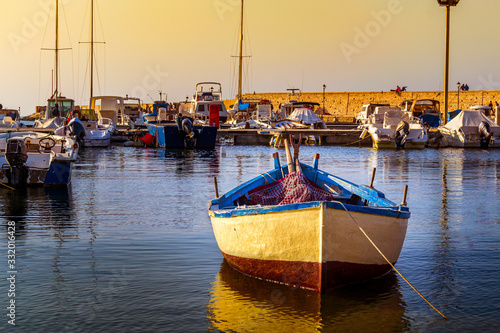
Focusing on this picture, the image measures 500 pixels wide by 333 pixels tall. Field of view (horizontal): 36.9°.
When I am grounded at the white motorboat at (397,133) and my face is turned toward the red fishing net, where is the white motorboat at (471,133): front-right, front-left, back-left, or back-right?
back-left

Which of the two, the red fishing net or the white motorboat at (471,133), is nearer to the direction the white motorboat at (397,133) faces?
the white motorboat at (471,133)

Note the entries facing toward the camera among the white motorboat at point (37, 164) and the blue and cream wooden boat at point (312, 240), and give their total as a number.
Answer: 1

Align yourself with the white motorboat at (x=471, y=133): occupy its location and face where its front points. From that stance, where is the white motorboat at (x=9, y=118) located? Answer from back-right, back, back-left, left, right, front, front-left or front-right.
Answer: front-left

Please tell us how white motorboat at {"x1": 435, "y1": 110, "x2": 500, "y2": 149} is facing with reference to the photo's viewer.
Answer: facing away from the viewer and to the left of the viewer

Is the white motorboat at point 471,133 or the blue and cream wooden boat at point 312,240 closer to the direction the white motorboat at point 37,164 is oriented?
the white motorboat

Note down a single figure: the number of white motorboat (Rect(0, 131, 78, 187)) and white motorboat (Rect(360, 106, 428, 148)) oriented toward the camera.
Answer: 0

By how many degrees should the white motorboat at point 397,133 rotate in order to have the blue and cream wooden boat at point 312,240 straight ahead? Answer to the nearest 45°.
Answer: approximately 180°

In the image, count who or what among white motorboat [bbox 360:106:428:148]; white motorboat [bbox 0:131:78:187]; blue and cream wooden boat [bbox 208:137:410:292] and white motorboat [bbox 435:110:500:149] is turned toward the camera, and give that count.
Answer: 1

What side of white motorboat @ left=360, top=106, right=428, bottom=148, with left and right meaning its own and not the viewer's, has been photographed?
back

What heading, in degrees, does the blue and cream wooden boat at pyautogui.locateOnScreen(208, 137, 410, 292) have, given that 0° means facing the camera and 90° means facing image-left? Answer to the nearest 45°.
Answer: approximately 0°
